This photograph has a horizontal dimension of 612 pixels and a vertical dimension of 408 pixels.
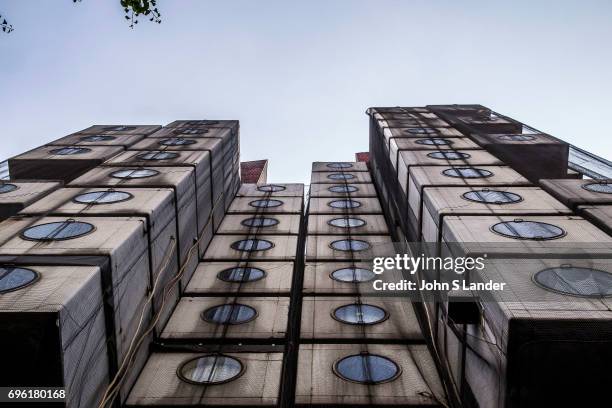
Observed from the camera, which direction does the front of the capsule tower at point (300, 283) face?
facing the viewer
